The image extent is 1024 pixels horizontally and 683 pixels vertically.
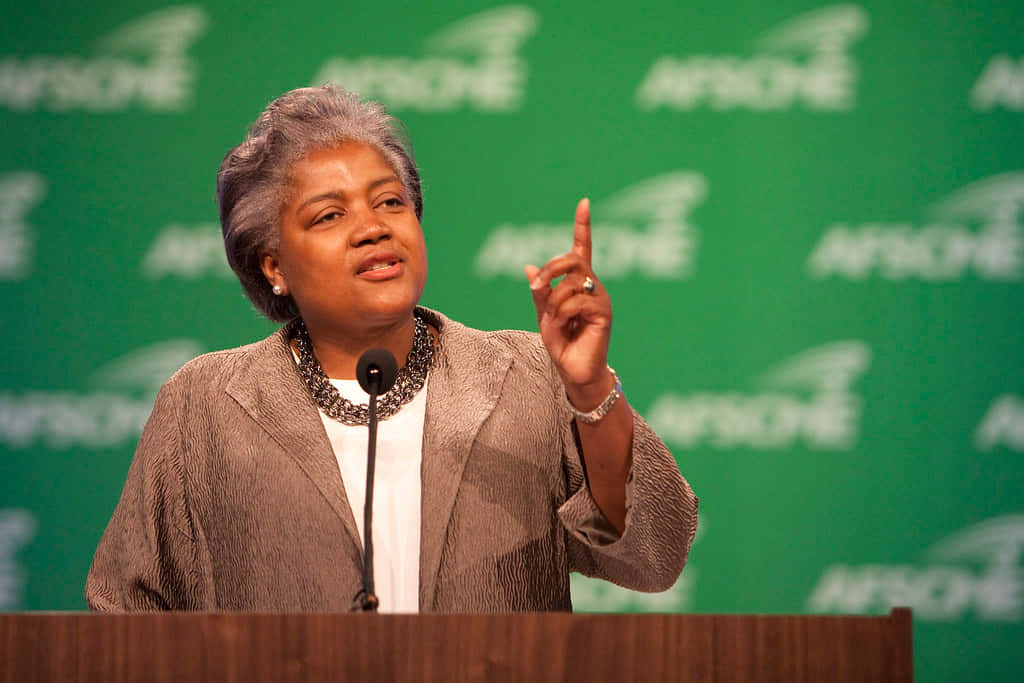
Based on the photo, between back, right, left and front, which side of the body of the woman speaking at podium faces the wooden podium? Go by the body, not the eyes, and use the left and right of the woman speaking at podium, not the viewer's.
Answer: front

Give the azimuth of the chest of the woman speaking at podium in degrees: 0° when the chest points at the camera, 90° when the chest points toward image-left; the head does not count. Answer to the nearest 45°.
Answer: approximately 0°
